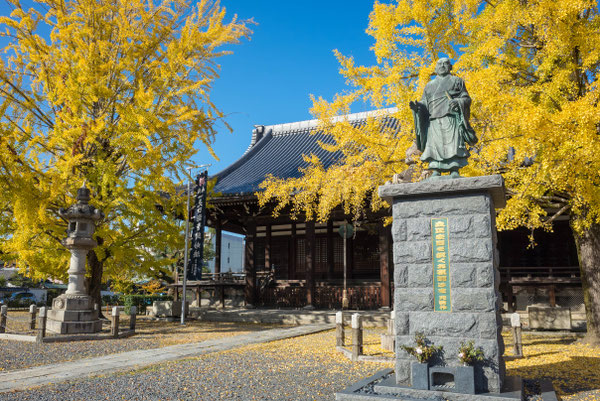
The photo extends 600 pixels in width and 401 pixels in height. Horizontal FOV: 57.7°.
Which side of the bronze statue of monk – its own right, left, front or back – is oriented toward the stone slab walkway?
right

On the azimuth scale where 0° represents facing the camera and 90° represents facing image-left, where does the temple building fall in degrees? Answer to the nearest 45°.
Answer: approximately 0°

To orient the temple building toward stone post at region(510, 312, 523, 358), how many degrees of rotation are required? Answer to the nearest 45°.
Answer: approximately 45° to its left

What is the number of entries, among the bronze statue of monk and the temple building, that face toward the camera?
2

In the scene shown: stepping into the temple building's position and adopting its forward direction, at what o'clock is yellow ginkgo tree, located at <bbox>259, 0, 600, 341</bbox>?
The yellow ginkgo tree is roughly at 11 o'clock from the temple building.

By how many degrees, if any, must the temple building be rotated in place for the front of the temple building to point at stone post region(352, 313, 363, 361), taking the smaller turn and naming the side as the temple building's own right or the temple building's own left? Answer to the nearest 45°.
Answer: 0° — it already faces it
